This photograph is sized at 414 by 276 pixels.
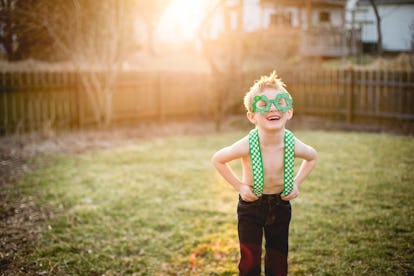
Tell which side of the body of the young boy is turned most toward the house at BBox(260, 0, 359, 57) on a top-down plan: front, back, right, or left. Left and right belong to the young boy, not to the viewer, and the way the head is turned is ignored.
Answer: back

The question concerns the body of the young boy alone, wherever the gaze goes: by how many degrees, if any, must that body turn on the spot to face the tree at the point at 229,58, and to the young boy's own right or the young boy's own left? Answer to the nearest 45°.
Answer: approximately 180°

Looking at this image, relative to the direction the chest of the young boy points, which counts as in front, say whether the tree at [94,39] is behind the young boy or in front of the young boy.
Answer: behind

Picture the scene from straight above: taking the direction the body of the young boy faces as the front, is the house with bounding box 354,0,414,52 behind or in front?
behind

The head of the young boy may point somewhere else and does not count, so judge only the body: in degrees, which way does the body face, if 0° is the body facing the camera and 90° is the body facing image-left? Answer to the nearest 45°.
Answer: approximately 0°

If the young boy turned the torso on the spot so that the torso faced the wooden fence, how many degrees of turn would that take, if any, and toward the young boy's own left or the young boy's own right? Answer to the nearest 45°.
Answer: approximately 180°
